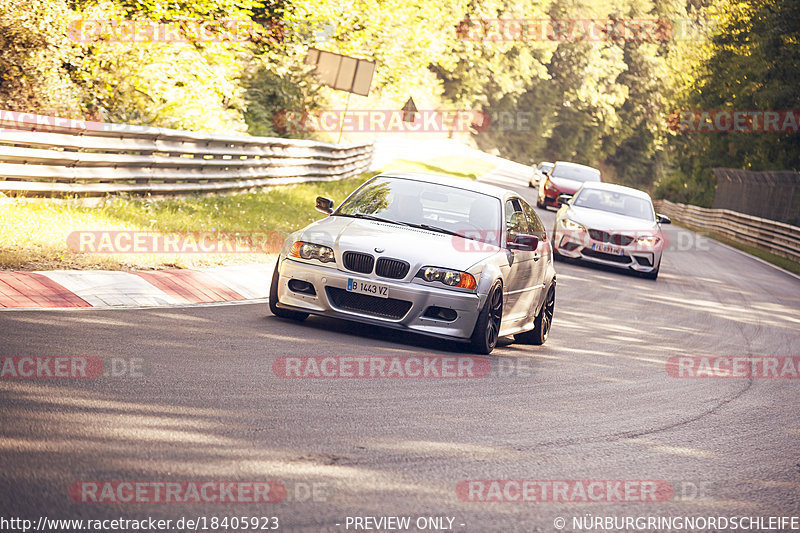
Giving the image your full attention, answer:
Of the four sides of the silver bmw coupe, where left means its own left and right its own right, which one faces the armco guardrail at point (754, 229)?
back

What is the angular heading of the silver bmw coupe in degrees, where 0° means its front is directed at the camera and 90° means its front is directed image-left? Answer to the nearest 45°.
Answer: approximately 45°

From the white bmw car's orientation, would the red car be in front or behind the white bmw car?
behind

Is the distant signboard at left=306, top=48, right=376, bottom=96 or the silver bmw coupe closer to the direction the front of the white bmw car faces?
the silver bmw coupe

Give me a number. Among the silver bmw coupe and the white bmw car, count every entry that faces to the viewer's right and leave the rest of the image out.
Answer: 0

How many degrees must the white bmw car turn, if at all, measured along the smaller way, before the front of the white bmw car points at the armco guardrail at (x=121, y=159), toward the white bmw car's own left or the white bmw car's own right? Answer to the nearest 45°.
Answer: approximately 45° to the white bmw car's own right

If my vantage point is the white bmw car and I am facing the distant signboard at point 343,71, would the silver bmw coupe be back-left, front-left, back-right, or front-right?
back-left

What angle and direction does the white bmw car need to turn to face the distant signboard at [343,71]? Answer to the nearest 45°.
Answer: approximately 135° to its right

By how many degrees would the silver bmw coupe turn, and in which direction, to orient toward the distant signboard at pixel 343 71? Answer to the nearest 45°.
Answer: approximately 135° to its right

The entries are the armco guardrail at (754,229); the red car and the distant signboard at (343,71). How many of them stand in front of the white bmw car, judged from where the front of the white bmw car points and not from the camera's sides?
0

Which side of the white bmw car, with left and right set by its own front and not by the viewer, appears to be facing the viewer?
front

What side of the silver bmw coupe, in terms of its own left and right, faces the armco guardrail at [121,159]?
right
